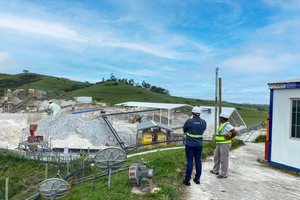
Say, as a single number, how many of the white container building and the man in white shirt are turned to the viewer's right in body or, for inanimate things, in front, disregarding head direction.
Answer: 0

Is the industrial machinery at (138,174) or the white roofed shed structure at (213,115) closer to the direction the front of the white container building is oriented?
the industrial machinery

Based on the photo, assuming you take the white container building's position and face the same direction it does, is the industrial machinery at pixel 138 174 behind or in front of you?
in front

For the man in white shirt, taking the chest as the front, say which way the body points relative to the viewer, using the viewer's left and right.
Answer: facing the viewer and to the left of the viewer

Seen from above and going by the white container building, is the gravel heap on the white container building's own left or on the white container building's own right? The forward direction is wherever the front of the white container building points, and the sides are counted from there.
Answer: on the white container building's own right

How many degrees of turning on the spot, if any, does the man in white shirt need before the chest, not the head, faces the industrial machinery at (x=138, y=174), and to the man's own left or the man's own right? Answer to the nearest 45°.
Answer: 0° — they already face it

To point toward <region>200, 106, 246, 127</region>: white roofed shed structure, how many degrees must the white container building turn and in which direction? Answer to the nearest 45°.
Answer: approximately 135° to its right

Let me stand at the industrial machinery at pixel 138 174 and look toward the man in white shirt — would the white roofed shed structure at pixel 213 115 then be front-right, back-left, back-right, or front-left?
front-left
